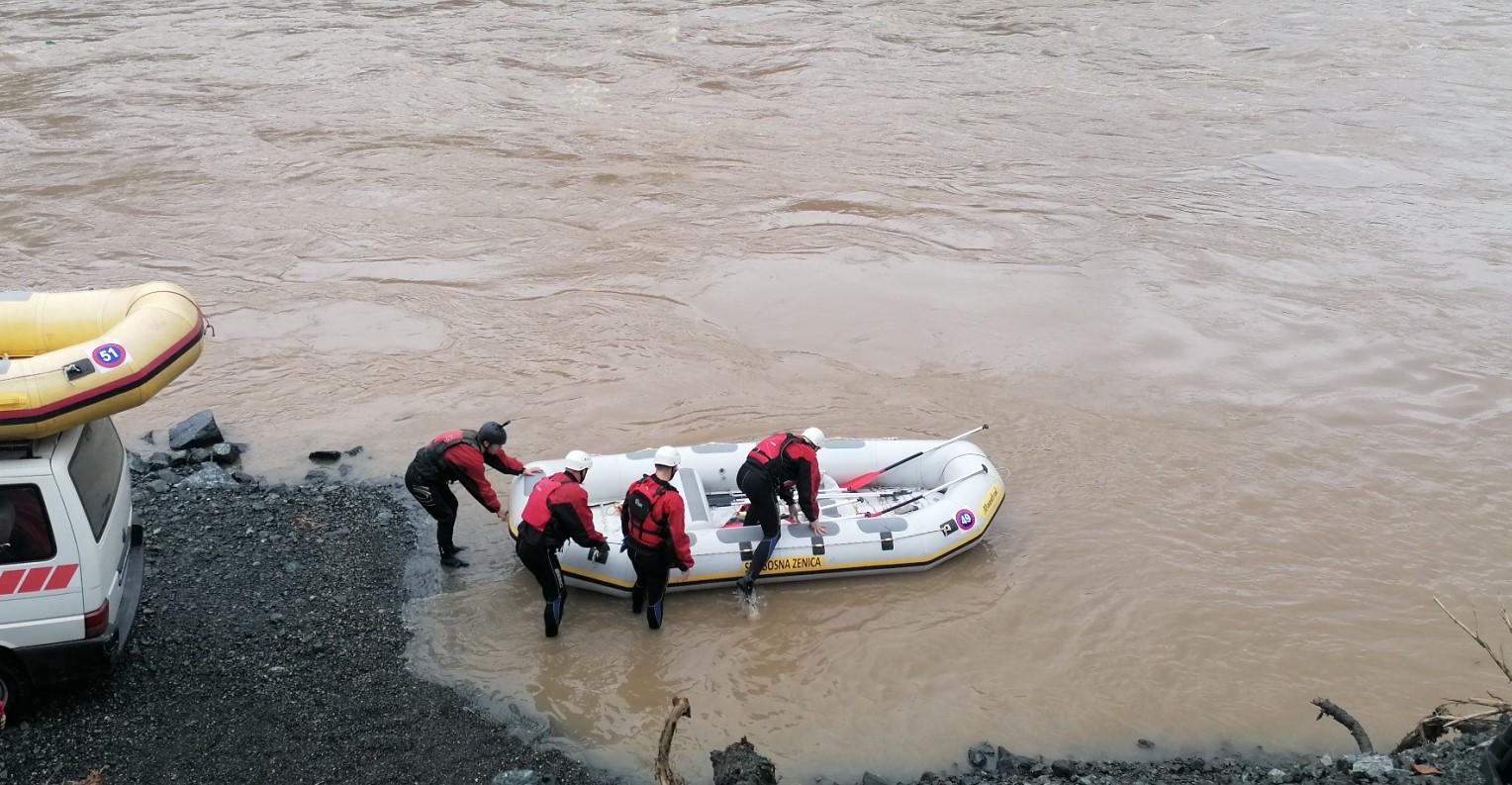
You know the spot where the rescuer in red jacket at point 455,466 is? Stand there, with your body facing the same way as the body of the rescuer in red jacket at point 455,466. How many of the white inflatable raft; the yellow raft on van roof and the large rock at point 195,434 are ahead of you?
1

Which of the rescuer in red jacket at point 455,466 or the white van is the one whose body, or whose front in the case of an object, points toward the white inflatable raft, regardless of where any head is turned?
the rescuer in red jacket

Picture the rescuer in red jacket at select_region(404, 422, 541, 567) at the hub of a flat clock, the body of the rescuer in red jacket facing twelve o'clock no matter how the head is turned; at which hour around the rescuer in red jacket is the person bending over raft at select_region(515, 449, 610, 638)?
The person bending over raft is roughly at 2 o'clock from the rescuer in red jacket.

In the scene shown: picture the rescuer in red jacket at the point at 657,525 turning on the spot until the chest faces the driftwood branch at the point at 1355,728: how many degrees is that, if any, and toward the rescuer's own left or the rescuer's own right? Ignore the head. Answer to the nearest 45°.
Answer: approximately 90° to the rescuer's own right

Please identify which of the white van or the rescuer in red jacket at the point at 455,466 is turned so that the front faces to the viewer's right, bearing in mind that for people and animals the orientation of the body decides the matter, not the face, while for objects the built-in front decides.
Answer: the rescuer in red jacket

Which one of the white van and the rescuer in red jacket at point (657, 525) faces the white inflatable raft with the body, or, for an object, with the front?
the rescuer in red jacket

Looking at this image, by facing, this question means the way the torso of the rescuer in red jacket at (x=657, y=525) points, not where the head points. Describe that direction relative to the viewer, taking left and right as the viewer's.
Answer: facing away from the viewer and to the right of the viewer

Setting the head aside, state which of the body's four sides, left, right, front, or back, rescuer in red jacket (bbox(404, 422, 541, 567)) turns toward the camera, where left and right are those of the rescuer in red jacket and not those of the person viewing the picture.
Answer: right

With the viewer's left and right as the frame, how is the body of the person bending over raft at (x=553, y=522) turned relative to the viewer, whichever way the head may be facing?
facing away from the viewer and to the right of the viewer

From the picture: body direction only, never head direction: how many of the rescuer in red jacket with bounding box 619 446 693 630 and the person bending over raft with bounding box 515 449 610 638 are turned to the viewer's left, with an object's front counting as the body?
0

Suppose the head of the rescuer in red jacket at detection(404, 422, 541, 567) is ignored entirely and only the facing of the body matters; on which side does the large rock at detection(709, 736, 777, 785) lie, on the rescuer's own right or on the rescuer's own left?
on the rescuer's own right
